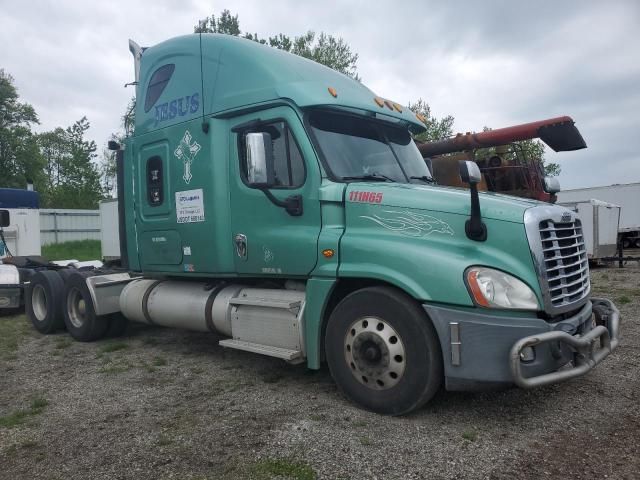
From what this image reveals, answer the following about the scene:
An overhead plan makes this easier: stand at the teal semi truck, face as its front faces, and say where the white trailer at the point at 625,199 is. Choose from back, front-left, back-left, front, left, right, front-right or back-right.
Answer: left

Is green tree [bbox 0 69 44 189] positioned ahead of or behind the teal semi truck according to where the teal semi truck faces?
behind

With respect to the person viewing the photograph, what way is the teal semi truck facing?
facing the viewer and to the right of the viewer

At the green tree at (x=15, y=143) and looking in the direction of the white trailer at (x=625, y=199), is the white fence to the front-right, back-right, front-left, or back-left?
front-right

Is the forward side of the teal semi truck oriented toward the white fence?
no

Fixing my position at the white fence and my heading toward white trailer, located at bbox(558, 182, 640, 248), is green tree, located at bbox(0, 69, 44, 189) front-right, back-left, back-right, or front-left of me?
back-left

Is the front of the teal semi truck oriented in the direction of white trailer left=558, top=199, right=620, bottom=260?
no
